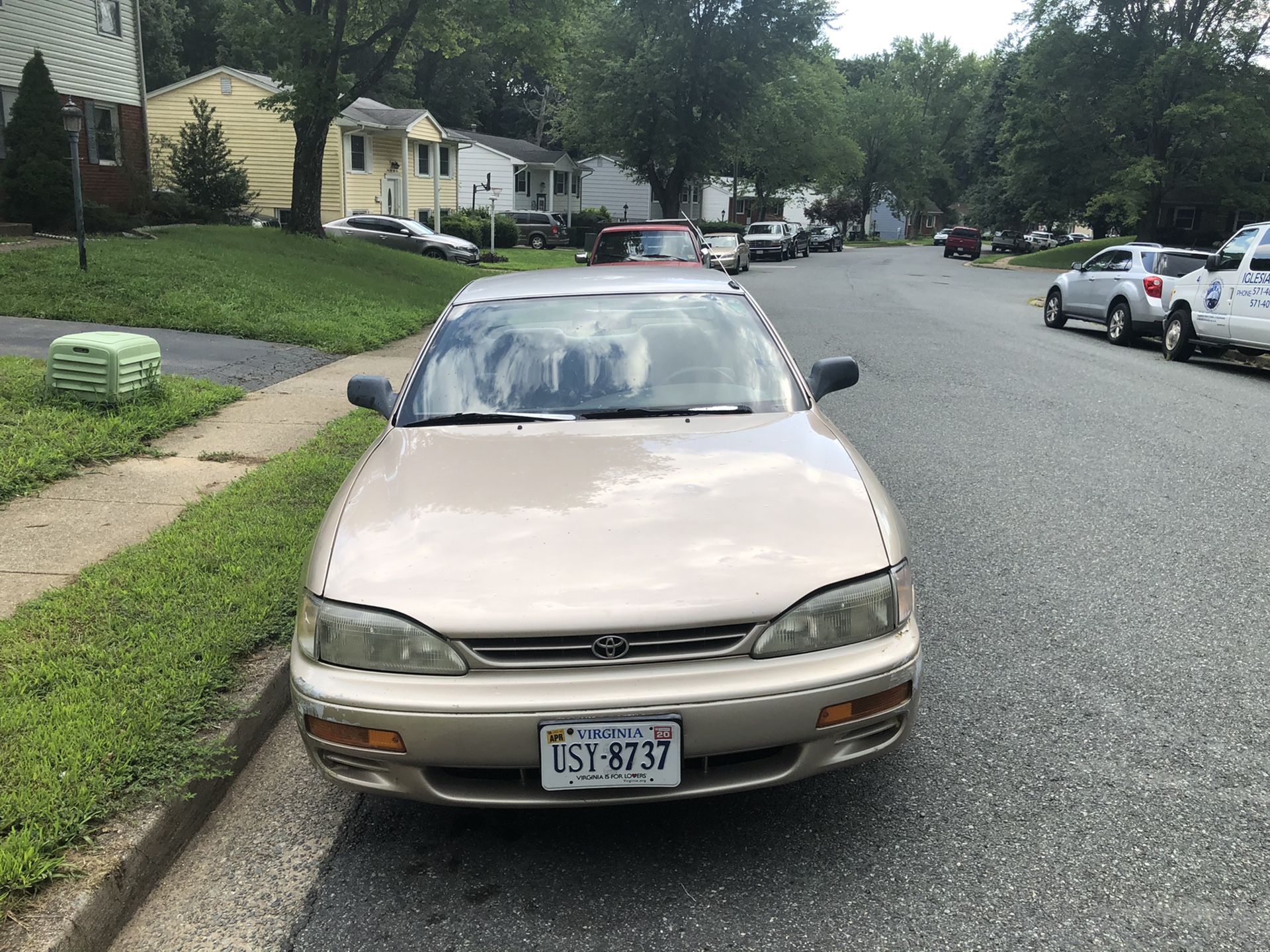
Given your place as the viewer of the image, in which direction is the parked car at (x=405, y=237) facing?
facing to the right of the viewer

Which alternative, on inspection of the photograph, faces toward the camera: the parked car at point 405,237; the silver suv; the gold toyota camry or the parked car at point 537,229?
the gold toyota camry

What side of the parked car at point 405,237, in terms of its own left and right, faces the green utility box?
right

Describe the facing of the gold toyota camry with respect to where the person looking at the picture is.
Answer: facing the viewer

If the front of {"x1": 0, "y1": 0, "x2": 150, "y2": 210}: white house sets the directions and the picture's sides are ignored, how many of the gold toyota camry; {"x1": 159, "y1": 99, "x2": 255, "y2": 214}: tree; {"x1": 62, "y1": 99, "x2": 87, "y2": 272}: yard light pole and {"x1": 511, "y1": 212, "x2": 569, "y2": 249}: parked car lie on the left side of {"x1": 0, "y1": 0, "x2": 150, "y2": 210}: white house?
2

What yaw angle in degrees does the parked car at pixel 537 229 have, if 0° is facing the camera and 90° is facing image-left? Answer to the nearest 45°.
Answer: approximately 135°

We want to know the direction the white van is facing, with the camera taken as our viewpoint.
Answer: facing away from the viewer and to the left of the viewer

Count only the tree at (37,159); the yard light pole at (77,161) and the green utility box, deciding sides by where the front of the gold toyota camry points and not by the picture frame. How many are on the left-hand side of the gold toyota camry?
0

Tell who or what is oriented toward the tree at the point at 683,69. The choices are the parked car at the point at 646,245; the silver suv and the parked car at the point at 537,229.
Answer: the silver suv

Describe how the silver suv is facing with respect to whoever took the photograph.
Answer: facing away from the viewer and to the left of the viewer

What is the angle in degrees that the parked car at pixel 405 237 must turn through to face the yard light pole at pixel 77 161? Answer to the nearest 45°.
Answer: approximately 90° to its right

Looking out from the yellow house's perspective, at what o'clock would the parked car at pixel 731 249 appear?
The parked car is roughly at 12 o'clock from the yellow house.

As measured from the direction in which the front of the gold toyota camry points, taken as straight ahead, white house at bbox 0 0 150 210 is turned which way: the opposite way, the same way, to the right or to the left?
to the left

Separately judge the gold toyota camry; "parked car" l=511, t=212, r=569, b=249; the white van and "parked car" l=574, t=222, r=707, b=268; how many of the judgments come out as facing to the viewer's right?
0

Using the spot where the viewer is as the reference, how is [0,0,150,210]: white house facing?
facing the viewer and to the right of the viewer

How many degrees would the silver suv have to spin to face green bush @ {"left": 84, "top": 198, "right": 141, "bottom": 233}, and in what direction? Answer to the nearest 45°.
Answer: approximately 45° to its left

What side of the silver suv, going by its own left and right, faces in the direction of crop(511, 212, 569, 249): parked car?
front

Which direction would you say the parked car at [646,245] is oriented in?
toward the camera
